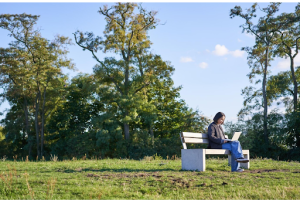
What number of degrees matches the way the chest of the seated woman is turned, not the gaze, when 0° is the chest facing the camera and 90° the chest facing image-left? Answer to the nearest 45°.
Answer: approximately 270°

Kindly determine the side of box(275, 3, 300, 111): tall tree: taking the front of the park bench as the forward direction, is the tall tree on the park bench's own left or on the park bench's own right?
on the park bench's own left

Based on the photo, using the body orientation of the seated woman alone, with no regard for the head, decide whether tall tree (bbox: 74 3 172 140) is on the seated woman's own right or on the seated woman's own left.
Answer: on the seated woman's own left

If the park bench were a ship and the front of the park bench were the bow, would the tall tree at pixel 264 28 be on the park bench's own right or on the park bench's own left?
on the park bench's own left

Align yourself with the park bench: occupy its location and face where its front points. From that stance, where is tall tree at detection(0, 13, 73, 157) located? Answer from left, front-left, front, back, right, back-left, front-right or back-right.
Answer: back
